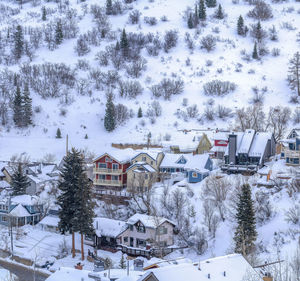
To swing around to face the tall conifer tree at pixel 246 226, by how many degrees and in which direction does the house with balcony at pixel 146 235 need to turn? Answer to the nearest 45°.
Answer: approximately 90° to its left

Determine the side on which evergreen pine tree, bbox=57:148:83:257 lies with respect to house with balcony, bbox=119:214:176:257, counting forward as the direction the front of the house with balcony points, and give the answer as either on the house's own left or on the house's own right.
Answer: on the house's own right

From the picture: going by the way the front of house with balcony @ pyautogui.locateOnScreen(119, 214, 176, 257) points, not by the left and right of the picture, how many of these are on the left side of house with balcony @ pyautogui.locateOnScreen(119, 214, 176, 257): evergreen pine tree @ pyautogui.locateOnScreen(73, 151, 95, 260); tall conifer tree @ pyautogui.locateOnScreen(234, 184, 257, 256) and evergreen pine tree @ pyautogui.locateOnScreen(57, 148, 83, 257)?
1

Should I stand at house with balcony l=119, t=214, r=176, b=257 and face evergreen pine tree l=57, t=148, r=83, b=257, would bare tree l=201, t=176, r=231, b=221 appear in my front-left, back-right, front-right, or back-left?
back-right

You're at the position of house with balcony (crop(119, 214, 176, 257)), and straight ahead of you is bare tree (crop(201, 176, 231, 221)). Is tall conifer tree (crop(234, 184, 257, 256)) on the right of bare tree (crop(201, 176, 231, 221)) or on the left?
right

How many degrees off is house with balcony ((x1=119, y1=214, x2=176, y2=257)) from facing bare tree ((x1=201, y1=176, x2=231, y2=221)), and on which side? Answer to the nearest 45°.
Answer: approximately 135° to its left

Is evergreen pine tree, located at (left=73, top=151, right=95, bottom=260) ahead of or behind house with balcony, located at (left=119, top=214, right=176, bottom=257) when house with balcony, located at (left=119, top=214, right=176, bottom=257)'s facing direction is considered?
ahead
